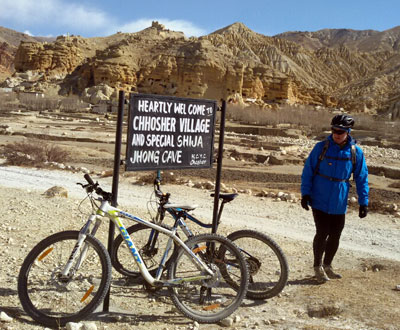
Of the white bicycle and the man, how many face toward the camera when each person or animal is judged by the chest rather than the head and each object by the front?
1

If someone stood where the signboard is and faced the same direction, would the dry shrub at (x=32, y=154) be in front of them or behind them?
behind

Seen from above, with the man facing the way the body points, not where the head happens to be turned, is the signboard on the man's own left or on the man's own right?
on the man's own right

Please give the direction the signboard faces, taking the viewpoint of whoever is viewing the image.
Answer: facing the viewer and to the right of the viewer

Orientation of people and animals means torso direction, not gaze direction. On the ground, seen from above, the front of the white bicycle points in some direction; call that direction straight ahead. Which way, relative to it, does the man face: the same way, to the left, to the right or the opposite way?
to the left

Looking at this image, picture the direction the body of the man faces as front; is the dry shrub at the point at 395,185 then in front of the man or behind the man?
behind

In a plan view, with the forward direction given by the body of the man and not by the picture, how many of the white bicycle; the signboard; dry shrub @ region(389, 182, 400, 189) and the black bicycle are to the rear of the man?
1

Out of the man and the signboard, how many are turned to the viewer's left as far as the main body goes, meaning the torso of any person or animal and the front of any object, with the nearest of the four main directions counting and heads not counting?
0

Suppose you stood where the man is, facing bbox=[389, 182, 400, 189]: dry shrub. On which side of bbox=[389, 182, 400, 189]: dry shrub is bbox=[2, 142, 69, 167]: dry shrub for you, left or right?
left

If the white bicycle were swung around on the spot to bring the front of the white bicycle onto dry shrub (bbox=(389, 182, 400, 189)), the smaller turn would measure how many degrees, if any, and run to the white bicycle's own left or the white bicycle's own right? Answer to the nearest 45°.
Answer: approximately 135° to the white bicycle's own right

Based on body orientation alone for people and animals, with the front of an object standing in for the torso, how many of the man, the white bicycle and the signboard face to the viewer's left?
1

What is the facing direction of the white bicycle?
to the viewer's left
